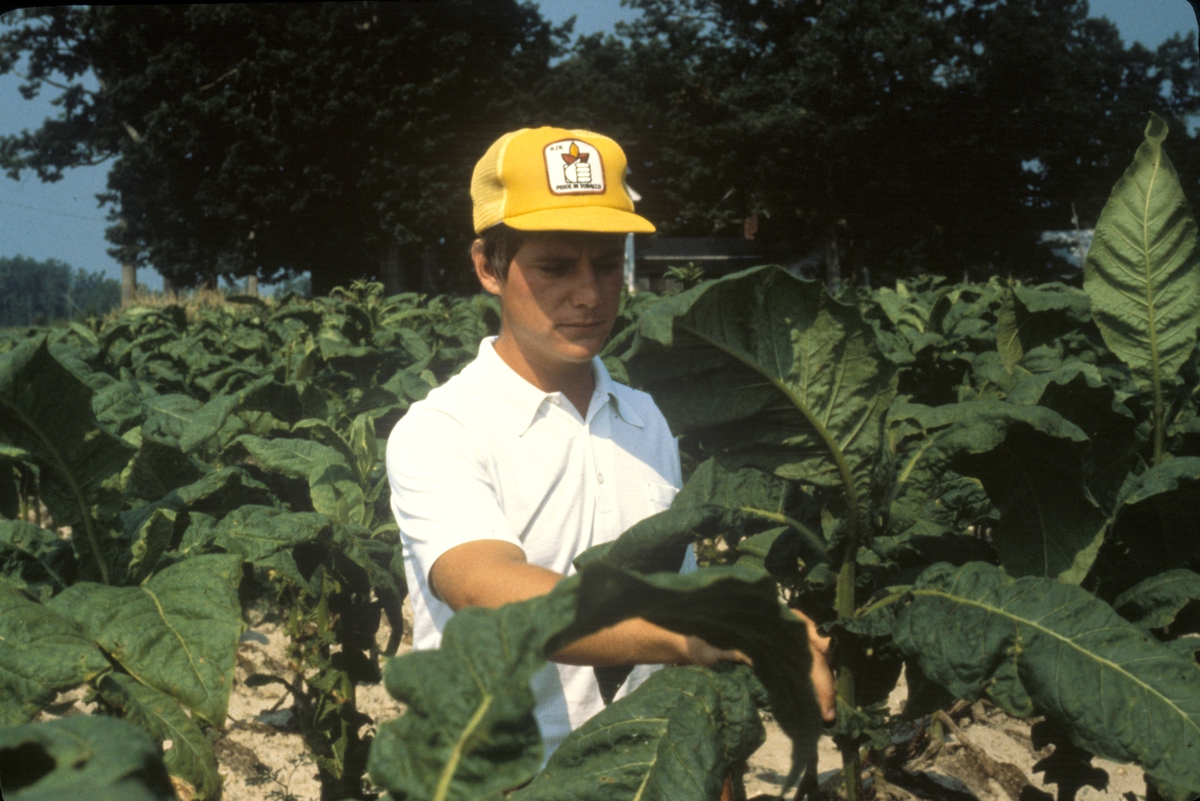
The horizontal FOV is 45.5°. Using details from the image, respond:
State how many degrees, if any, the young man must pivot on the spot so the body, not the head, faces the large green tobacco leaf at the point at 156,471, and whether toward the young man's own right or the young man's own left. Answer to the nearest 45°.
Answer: approximately 180°

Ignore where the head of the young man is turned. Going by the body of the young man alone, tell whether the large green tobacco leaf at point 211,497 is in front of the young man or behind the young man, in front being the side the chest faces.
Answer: behind

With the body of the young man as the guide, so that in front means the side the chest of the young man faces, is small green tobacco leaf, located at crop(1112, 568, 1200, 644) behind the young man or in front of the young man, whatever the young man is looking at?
in front

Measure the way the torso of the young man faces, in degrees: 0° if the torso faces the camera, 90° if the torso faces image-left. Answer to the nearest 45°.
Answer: approximately 315°

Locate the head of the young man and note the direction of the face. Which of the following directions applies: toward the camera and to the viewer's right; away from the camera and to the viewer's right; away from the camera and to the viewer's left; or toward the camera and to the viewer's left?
toward the camera and to the viewer's right
